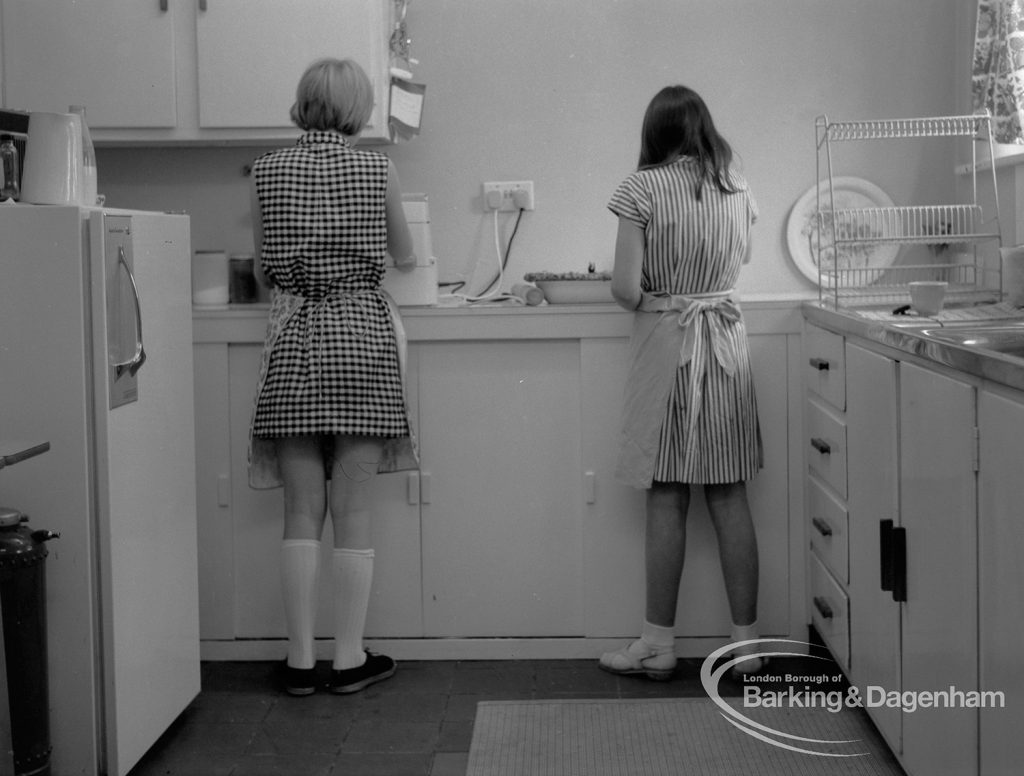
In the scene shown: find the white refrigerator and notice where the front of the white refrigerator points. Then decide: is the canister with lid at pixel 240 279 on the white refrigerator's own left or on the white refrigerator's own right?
on the white refrigerator's own left

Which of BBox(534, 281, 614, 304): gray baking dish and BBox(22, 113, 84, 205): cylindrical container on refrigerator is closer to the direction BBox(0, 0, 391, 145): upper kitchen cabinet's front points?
the cylindrical container on refrigerator

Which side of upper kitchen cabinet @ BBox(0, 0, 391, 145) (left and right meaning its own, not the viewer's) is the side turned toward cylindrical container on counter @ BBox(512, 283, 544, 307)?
left

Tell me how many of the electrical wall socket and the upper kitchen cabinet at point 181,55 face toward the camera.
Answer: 2

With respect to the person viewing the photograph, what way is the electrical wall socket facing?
facing the viewer

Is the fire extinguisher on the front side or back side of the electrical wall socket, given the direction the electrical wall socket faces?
on the front side

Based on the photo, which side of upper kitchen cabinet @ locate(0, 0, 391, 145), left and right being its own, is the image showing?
front

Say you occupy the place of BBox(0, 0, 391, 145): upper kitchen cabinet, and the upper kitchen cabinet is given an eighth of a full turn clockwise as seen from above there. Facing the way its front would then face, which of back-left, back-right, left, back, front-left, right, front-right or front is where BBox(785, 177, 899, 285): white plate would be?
back-left

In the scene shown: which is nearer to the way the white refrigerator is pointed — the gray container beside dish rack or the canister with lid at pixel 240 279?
the gray container beside dish rack

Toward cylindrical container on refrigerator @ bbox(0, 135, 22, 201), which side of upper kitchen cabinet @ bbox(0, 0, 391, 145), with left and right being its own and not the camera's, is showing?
front

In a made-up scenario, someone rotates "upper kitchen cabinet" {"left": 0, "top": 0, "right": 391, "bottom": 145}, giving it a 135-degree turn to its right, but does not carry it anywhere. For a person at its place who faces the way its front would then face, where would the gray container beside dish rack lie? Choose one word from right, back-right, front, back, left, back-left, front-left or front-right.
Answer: back

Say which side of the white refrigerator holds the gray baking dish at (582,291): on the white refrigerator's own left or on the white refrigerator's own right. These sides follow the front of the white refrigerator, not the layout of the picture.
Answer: on the white refrigerator's own left

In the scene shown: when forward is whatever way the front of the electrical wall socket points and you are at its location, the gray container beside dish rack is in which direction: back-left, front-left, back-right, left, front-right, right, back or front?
front-left
